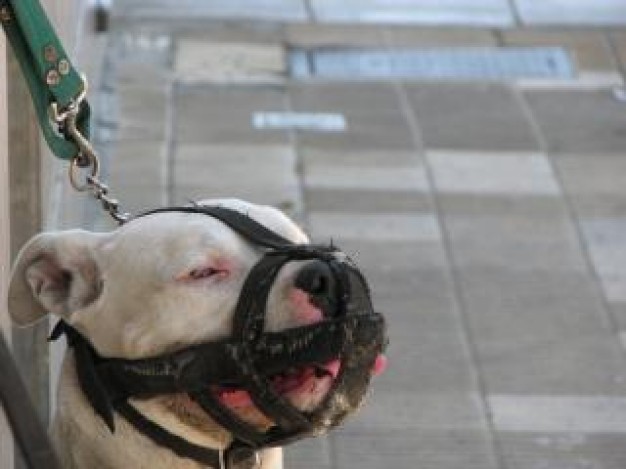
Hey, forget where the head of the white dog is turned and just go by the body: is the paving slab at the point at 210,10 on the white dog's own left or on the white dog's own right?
on the white dog's own left

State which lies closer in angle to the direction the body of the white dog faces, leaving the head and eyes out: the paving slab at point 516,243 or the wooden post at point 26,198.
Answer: the paving slab

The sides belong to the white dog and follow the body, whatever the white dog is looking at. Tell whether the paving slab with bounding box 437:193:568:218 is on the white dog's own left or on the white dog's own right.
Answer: on the white dog's own left

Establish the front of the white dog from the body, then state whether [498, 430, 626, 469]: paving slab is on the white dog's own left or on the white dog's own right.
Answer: on the white dog's own left

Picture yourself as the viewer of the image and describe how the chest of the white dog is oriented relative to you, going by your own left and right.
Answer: facing to the right of the viewer

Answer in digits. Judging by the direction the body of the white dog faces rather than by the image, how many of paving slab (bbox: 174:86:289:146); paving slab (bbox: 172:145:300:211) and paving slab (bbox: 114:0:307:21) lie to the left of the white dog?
3
